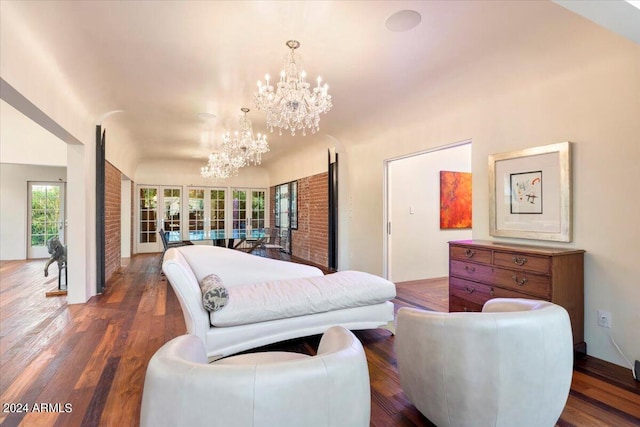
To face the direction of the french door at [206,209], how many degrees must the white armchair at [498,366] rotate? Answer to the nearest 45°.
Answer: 0° — it already faces it

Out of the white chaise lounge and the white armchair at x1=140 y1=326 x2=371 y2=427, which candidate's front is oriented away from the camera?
the white armchair

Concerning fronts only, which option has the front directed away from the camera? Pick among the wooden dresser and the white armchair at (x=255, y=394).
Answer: the white armchair

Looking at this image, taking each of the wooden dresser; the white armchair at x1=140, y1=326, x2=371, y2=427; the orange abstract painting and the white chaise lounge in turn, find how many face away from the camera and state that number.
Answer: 1

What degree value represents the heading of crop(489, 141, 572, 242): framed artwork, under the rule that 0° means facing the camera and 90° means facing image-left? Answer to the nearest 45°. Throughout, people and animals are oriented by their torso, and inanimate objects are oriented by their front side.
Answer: approximately 45°

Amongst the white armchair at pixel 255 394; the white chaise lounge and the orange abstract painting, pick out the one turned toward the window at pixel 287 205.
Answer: the white armchair

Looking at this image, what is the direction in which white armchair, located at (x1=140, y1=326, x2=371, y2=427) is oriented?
away from the camera

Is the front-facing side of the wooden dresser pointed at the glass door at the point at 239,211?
no

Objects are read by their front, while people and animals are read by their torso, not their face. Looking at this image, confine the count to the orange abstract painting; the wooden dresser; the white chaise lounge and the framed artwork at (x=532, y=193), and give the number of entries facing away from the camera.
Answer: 0

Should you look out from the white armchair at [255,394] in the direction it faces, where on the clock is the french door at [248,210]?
The french door is roughly at 12 o'clock from the white armchair.

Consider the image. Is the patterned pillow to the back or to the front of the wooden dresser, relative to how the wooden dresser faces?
to the front

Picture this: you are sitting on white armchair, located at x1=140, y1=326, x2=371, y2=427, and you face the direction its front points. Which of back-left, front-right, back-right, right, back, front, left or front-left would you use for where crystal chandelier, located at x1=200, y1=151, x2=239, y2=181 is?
front

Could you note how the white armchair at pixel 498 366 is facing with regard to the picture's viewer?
facing away from the viewer and to the left of the viewer

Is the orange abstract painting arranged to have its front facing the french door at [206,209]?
no

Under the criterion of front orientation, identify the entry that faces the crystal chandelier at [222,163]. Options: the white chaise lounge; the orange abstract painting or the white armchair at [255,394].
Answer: the white armchair

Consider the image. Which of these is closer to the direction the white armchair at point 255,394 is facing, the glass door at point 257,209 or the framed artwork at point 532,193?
the glass door

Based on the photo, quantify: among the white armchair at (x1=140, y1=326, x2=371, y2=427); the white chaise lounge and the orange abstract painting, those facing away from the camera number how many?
1

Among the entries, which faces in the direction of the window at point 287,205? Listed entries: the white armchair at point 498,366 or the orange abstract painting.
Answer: the white armchair

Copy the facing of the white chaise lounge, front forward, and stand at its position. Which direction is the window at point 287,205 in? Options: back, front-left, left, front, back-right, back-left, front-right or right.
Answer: back-left

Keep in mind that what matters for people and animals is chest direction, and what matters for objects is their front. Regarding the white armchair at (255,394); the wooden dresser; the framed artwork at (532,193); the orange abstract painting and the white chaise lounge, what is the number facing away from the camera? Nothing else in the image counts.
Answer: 1

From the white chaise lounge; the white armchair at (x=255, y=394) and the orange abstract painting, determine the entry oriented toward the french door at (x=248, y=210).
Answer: the white armchair

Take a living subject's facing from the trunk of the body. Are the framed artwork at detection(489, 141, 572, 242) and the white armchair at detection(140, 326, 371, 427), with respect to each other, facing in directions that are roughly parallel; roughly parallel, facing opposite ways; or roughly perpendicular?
roughly perpendicular
